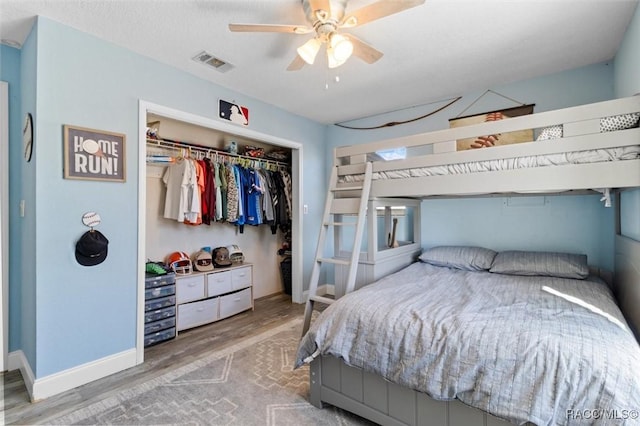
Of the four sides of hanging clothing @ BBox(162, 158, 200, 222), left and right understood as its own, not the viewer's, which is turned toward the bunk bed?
left

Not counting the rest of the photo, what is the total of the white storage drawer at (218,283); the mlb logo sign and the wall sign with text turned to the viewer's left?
0

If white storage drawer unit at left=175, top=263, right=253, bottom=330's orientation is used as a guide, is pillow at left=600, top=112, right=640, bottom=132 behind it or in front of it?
in front

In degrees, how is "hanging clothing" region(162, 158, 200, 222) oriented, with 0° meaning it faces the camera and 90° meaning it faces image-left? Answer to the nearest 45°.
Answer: approximately 45°

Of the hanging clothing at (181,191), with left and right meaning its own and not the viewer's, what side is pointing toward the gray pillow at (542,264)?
left

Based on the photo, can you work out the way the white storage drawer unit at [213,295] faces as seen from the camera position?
facing the viewer and to the right of the viewer

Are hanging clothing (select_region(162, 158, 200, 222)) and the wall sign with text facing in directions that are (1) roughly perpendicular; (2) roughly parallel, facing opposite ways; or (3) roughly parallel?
roughly perpendicular

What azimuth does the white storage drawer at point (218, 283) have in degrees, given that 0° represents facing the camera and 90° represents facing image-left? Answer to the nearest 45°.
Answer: approximately 315°

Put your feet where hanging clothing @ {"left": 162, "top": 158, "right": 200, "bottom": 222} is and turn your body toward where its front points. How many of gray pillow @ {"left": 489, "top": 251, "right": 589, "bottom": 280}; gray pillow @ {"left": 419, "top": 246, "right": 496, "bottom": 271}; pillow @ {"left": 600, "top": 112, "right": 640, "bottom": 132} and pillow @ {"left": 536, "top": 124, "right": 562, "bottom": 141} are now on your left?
4

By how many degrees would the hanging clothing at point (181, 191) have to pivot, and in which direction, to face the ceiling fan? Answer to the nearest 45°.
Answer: approximately 45° to its left

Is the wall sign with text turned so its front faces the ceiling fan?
yes

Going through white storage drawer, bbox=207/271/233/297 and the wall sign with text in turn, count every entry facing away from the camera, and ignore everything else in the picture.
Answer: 0
